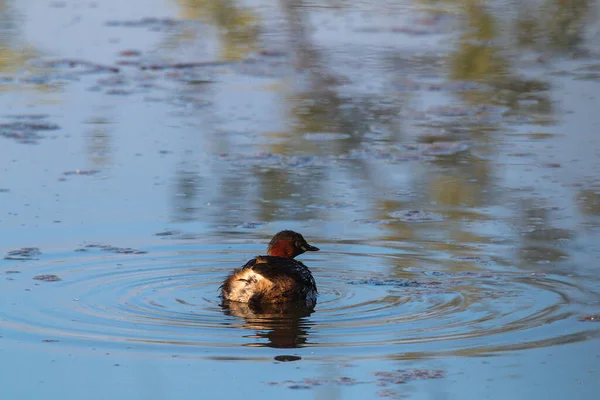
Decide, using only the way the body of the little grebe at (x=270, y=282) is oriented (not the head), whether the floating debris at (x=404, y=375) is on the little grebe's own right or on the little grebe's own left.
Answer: on the little grebe's own right

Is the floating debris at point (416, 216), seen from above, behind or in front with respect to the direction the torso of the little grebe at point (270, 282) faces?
in front

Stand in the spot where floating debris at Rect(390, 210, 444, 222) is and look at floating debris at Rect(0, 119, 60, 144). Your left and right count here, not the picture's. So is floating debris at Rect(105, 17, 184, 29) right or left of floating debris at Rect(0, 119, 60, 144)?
right

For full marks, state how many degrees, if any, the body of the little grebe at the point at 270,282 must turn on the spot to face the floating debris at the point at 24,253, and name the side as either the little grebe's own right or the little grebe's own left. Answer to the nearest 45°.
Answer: approximately 135° to the little grebe's own left

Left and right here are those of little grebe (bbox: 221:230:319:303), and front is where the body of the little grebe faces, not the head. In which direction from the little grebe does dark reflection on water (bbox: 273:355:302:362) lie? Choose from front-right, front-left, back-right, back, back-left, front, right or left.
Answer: back-right

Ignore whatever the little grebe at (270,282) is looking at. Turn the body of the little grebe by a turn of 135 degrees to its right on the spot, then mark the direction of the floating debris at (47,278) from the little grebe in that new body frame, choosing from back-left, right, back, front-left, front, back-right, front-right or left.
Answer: right

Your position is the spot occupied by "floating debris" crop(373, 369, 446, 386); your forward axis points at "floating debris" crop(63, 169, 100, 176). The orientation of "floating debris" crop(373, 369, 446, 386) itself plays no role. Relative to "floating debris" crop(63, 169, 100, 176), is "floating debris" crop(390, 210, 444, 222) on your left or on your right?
right

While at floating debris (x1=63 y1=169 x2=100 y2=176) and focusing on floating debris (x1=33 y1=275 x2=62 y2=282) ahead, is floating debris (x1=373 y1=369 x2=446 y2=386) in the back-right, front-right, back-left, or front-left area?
front-left

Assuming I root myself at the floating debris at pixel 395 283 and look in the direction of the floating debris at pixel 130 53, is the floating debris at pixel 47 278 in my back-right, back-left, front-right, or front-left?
front-left

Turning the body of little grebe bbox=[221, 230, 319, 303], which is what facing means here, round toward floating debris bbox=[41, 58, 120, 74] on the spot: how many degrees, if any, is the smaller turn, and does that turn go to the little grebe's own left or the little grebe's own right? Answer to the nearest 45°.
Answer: approximately 45° to the little grebe's own left

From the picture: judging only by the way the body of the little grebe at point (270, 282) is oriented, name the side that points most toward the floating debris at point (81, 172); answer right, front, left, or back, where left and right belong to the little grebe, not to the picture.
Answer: left

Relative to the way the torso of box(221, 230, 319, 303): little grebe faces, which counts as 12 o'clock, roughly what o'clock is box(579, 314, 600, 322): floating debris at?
The floating debris is roughly at 2 o'clock from the little grebe.

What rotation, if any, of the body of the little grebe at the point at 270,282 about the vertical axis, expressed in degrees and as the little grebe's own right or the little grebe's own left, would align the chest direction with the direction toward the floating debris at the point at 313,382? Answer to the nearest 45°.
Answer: approximately 135° to the little grebe's own right

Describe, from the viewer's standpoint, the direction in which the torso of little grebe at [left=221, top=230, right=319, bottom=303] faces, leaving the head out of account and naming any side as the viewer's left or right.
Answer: facing away from the viewer and to the right of the viewer

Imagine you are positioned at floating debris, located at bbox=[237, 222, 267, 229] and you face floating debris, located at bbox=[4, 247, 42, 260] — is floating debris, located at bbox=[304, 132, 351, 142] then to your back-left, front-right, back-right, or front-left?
back-right

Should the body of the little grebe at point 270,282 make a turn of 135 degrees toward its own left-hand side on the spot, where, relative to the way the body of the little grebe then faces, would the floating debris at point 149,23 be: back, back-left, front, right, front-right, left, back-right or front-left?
right

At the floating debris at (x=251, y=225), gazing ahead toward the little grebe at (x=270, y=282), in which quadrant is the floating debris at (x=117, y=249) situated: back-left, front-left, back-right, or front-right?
front-right
